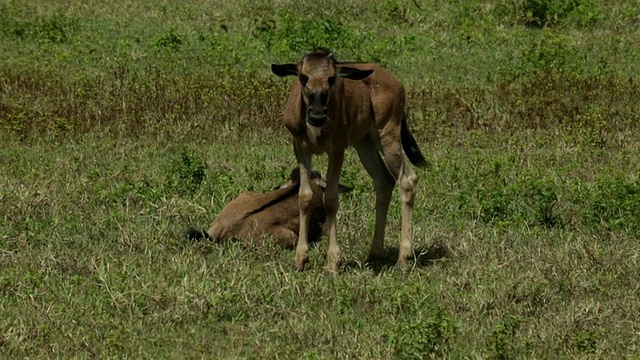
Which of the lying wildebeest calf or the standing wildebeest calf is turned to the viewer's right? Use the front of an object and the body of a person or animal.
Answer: the lying wildebeest calf

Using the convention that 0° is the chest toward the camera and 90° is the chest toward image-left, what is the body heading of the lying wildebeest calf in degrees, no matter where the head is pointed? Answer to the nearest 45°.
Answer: approximately 270°

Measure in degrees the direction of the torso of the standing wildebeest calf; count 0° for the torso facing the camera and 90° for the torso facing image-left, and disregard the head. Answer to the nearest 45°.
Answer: approximately 45°

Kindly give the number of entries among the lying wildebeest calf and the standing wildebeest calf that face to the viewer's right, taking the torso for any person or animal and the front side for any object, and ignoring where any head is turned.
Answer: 1
